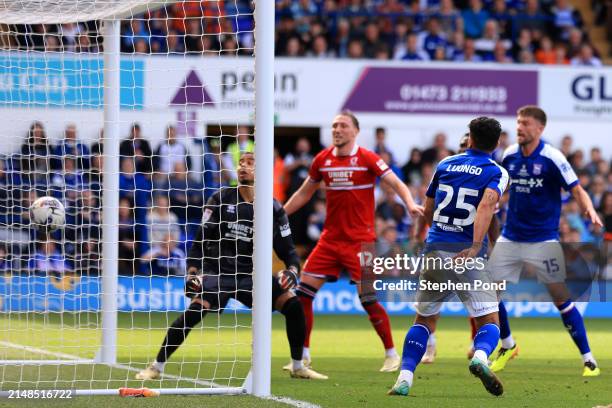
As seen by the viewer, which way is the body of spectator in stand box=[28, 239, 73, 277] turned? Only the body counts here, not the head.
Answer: toward the camera

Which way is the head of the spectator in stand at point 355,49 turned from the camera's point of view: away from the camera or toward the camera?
toward the camera

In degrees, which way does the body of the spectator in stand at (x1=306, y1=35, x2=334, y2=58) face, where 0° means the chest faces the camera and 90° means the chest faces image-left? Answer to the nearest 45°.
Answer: approximately 0°

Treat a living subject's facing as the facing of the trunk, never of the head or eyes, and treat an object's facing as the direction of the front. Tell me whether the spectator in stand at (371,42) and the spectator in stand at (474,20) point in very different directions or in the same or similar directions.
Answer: same or similar directions

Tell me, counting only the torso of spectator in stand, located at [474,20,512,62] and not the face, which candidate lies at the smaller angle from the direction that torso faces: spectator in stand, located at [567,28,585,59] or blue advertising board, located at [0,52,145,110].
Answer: the blue advertising board

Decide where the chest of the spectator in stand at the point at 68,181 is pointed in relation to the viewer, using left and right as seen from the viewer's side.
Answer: facing the viewer

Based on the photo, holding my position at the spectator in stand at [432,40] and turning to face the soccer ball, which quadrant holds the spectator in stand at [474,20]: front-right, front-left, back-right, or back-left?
back-left

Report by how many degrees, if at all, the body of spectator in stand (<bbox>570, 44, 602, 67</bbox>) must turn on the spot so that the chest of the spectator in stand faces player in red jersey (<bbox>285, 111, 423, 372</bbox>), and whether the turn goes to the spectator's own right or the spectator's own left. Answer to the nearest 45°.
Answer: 0° — they already face them

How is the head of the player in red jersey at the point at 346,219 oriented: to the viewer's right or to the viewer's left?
to the viewer's left

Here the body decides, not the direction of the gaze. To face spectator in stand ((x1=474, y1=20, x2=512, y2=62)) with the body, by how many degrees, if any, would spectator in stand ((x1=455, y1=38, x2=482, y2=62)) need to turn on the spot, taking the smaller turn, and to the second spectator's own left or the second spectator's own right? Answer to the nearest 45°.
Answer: approximately 135° to the second spectator's own left

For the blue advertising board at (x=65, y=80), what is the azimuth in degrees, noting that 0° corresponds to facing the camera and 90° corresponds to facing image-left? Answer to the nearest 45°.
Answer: approximately 0°

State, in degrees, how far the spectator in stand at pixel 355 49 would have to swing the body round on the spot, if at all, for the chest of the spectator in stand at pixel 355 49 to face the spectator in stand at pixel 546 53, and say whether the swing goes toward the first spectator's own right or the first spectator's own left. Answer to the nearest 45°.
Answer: approximately 90° to the first spectator's own left
